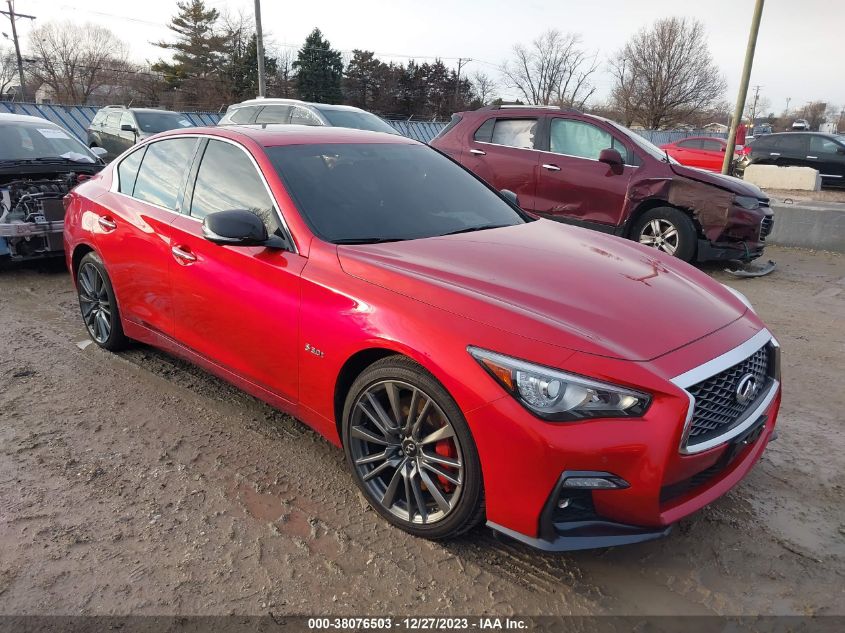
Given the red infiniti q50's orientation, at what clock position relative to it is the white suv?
The white suv is roughly at 7 o'clock from the red infiniti q50.

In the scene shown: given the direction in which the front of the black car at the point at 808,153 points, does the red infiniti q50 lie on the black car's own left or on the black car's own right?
on the black car's own right

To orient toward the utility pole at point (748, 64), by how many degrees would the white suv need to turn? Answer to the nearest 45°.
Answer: approximately 45° to its left

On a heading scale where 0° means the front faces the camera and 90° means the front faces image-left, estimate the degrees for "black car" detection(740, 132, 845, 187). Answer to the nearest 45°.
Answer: approximately 270°

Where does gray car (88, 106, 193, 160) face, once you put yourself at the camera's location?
facing the viewer and to the right of the viewer

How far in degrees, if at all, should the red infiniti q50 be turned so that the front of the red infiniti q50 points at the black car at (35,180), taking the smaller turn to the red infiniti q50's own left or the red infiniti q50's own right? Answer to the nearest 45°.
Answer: approximately 180°

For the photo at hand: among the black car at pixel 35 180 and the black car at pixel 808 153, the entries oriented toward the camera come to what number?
1
